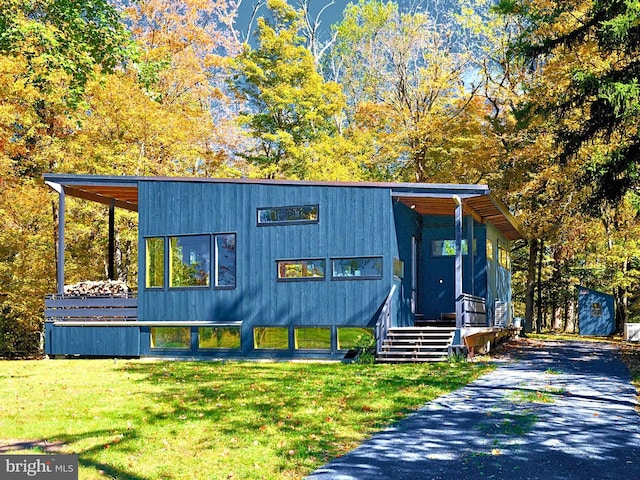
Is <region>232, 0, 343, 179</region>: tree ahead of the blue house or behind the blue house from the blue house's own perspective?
behind

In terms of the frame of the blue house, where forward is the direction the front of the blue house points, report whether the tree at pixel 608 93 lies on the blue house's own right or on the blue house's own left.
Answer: on the blue house's own left

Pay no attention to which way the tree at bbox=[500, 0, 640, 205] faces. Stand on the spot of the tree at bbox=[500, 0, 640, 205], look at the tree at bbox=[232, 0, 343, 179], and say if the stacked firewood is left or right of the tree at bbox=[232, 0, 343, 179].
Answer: left

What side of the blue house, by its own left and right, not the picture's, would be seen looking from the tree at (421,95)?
back

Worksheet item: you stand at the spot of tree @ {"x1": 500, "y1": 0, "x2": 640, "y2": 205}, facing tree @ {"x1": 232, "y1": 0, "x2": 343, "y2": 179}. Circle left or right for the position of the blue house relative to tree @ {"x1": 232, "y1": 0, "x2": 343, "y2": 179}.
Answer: left

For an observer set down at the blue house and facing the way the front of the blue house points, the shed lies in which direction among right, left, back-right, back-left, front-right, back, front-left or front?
back-left

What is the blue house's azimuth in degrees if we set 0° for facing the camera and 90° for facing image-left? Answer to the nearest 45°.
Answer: approximately 0°
